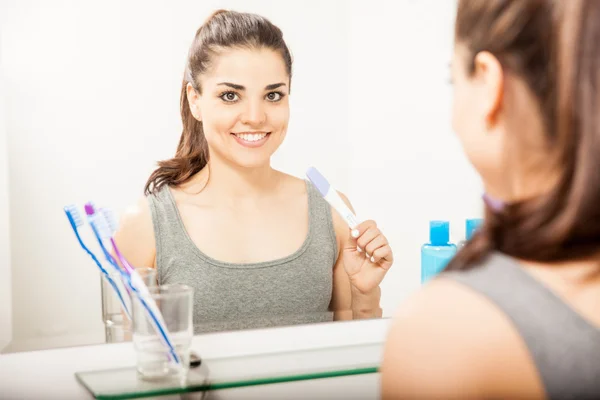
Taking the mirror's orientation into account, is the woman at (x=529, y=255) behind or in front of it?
in front

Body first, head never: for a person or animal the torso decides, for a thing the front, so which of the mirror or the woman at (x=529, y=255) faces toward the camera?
the mirror

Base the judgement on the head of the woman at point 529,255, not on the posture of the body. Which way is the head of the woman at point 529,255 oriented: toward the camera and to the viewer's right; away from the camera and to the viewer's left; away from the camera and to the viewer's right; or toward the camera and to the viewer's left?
away from the camera and to the viewer's left

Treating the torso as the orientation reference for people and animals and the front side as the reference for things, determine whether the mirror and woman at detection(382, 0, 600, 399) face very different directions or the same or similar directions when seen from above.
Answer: very different directions

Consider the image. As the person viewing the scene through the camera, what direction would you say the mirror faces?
facing the viewer

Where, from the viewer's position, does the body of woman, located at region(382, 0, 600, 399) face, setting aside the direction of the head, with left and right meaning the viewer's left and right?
facing away from the viewer and to the left of the viewer

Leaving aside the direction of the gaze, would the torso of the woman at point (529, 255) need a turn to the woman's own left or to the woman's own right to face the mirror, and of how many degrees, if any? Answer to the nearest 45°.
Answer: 0° — they already face it

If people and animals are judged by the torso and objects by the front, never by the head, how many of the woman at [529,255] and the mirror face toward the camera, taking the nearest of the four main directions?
1
